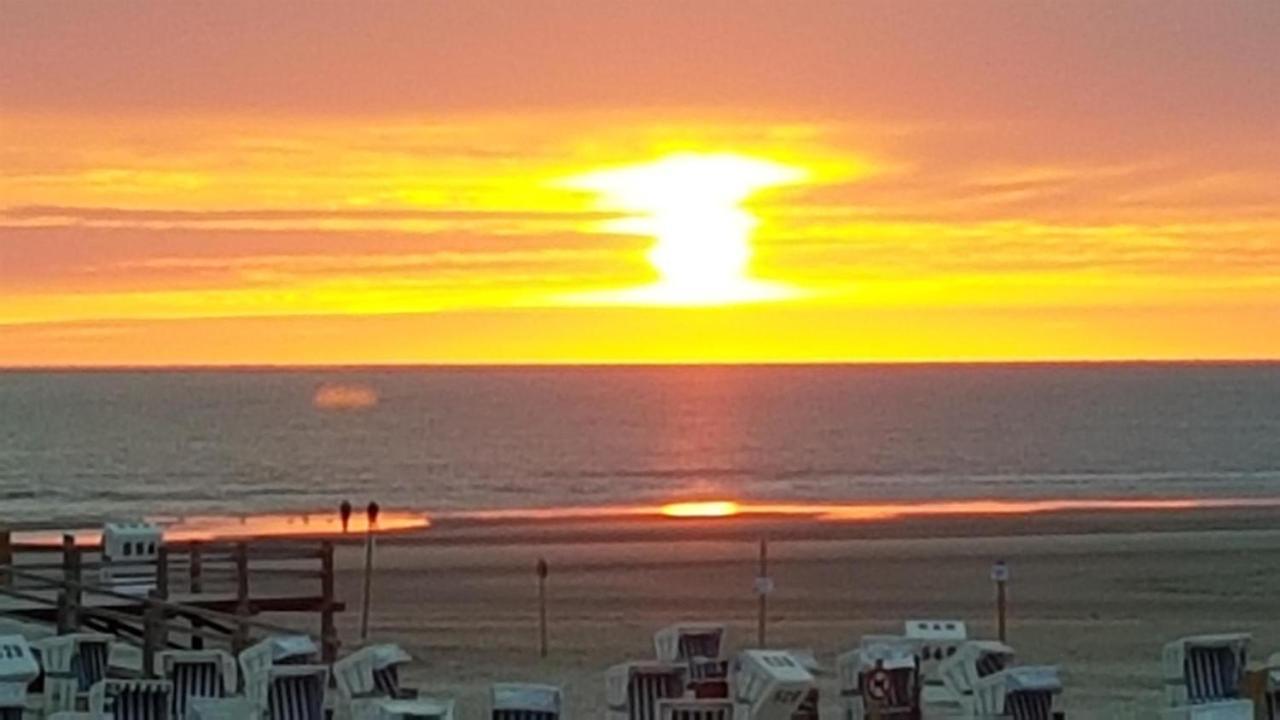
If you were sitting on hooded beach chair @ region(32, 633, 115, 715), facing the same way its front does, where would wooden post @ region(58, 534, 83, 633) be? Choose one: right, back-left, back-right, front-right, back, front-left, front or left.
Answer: back-left

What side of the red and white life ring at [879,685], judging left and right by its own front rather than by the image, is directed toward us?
front

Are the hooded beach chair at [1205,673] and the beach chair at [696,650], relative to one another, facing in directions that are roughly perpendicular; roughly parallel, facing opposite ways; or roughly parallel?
roughly parallel

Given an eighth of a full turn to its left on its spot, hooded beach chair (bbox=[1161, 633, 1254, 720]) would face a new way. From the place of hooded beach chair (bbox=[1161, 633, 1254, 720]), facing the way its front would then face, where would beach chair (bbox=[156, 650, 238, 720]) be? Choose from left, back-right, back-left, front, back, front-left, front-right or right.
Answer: back

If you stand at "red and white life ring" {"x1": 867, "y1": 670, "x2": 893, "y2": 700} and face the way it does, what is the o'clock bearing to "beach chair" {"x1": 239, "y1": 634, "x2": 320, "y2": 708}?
The beach chair is roughly at 3 o'clock from the red and white life ring.

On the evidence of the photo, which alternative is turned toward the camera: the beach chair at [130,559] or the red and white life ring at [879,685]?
the red and white life ring

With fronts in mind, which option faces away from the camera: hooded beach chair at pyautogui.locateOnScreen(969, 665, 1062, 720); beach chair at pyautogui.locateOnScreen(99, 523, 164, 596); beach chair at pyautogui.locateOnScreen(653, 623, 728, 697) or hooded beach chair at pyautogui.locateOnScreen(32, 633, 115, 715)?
beach chair at pyautogui.locateOnScreen(99, 523, 164, 596)

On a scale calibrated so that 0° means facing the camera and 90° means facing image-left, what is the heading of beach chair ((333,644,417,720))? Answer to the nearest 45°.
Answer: approximately 315°

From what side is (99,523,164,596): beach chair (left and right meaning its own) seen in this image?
back

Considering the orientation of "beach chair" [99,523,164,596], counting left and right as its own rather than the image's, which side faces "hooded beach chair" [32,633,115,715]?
back

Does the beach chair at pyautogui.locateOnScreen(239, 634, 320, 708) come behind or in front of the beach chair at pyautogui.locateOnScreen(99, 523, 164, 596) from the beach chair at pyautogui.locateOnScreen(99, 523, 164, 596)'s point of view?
behind

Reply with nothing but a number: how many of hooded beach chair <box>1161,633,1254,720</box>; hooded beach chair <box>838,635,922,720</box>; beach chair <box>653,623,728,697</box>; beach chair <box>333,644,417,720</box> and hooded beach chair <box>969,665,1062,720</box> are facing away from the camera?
0
